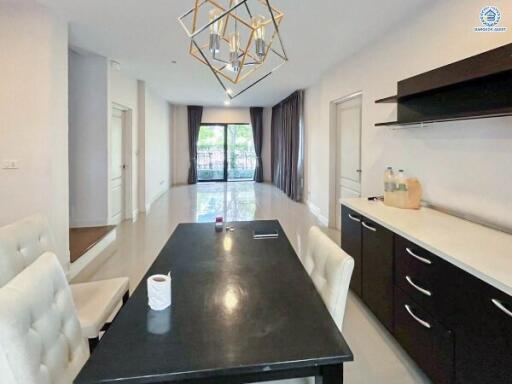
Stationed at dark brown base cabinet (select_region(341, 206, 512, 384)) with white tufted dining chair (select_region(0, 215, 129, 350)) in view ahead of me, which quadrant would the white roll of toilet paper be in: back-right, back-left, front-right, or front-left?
front-left

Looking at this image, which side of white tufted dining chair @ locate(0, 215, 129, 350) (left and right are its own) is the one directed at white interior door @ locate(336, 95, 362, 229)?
left

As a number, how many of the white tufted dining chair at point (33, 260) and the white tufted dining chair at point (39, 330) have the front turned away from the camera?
0

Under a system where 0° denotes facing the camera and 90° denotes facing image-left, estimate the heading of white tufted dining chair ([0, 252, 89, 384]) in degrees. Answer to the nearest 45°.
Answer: approximately 315°

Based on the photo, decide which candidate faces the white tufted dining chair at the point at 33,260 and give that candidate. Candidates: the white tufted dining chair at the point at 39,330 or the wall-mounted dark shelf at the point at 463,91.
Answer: the wall-mounted dark shelf

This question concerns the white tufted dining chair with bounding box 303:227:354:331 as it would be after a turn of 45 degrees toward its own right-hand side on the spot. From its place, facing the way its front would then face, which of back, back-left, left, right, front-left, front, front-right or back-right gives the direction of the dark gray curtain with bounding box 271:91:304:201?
right

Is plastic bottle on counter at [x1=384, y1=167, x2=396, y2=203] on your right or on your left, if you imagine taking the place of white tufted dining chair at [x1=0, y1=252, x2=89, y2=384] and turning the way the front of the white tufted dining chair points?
on your left

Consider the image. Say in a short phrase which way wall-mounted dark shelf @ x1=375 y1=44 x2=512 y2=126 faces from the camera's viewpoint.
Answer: facing the viewer and to the left of the viewer

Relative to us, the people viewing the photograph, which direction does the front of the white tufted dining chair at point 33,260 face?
facing the viewer and to the right of the viewer
